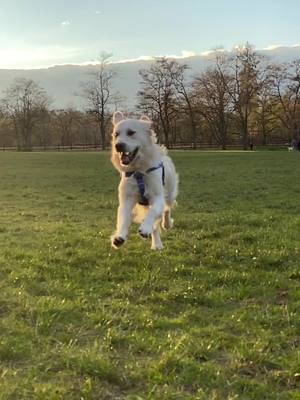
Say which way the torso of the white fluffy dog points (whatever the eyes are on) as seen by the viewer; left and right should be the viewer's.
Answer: facing the viewer and to the left of the viewer
